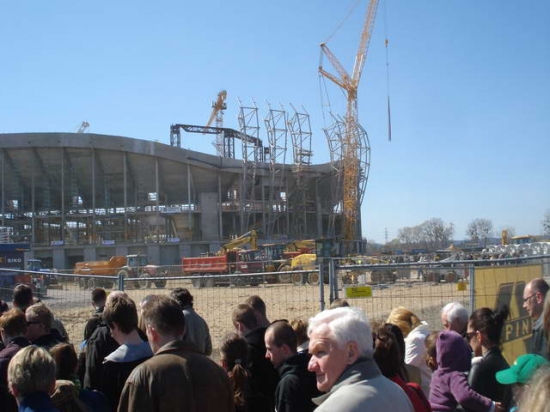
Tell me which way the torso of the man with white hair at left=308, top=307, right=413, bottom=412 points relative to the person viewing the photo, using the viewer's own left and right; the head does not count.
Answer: facing to the left of the viewer

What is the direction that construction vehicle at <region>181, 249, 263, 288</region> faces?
to the viewer's right

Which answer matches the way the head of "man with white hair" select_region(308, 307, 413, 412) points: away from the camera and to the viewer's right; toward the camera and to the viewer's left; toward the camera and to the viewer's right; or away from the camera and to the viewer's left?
toward the camera and to the viewer's left

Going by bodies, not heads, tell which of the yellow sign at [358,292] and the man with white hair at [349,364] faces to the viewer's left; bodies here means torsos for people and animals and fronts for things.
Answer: the man with white hair

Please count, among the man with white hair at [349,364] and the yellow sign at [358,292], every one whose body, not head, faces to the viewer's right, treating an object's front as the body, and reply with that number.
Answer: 0

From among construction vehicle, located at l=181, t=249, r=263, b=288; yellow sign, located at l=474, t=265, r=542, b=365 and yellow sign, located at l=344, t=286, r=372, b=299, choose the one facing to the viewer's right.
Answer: the construction vehicle

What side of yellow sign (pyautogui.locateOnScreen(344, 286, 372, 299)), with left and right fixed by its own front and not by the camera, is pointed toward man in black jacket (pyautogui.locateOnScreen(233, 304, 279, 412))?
front

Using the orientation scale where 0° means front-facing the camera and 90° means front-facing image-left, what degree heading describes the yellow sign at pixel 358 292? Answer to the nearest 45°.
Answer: approximately 0°
